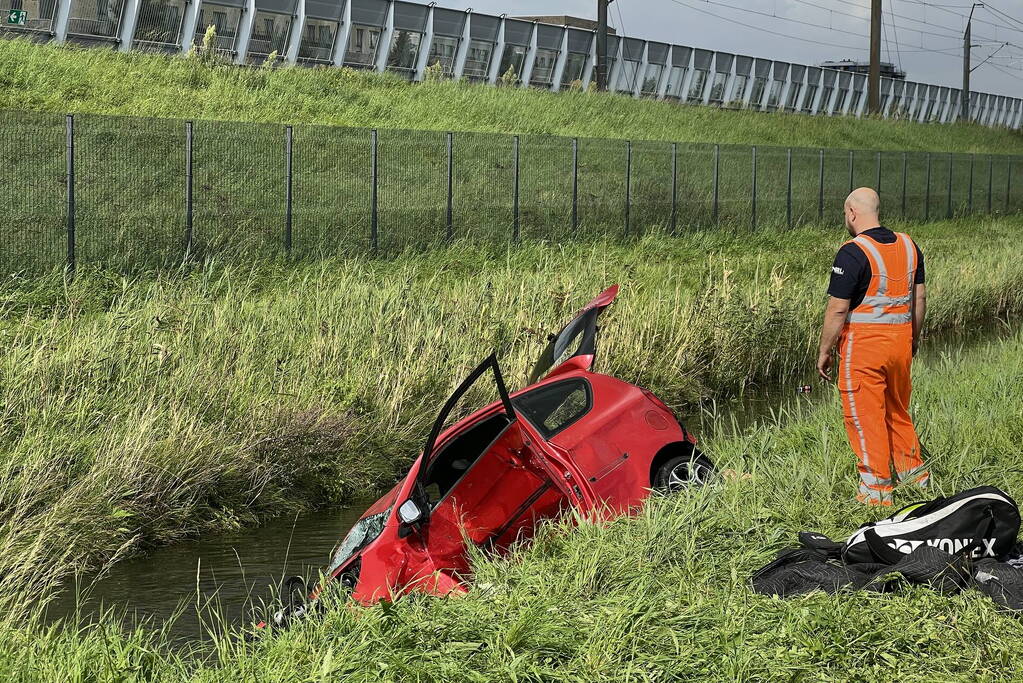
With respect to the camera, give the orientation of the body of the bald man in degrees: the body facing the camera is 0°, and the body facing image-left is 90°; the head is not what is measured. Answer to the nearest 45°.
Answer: approximately 135°

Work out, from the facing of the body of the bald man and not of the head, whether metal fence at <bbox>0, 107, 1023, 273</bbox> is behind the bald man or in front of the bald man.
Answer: in front

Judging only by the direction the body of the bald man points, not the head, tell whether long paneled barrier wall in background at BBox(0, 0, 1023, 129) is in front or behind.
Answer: in front

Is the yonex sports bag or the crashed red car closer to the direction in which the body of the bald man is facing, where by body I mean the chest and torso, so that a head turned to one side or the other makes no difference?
the crashed red car

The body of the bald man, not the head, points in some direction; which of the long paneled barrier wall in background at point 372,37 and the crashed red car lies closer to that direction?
the long paneled barrier wall in background

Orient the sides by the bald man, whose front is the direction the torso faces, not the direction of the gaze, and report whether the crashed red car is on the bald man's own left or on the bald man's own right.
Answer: on the bald man's own left

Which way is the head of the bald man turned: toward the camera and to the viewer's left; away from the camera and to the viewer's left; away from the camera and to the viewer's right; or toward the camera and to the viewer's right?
away from the camera and to the viewer's left

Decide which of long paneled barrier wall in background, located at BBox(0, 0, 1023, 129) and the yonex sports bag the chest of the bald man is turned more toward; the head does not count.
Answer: the long paneled barrier wall in background
